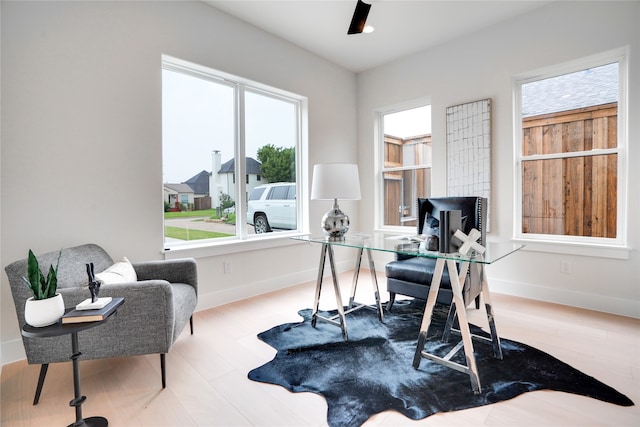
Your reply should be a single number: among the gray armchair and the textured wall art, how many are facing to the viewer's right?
1

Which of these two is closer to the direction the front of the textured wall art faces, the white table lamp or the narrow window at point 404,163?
the white table lamp

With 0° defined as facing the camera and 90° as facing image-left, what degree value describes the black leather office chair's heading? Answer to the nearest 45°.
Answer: approximately 45°

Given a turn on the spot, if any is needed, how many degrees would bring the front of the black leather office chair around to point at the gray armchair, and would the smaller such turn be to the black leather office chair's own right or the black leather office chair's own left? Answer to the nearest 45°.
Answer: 0° — it already faces it

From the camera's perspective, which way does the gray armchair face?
to the viewer's right
